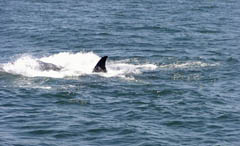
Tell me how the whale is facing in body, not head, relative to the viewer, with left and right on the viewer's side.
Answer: facing to the left of the viewer
